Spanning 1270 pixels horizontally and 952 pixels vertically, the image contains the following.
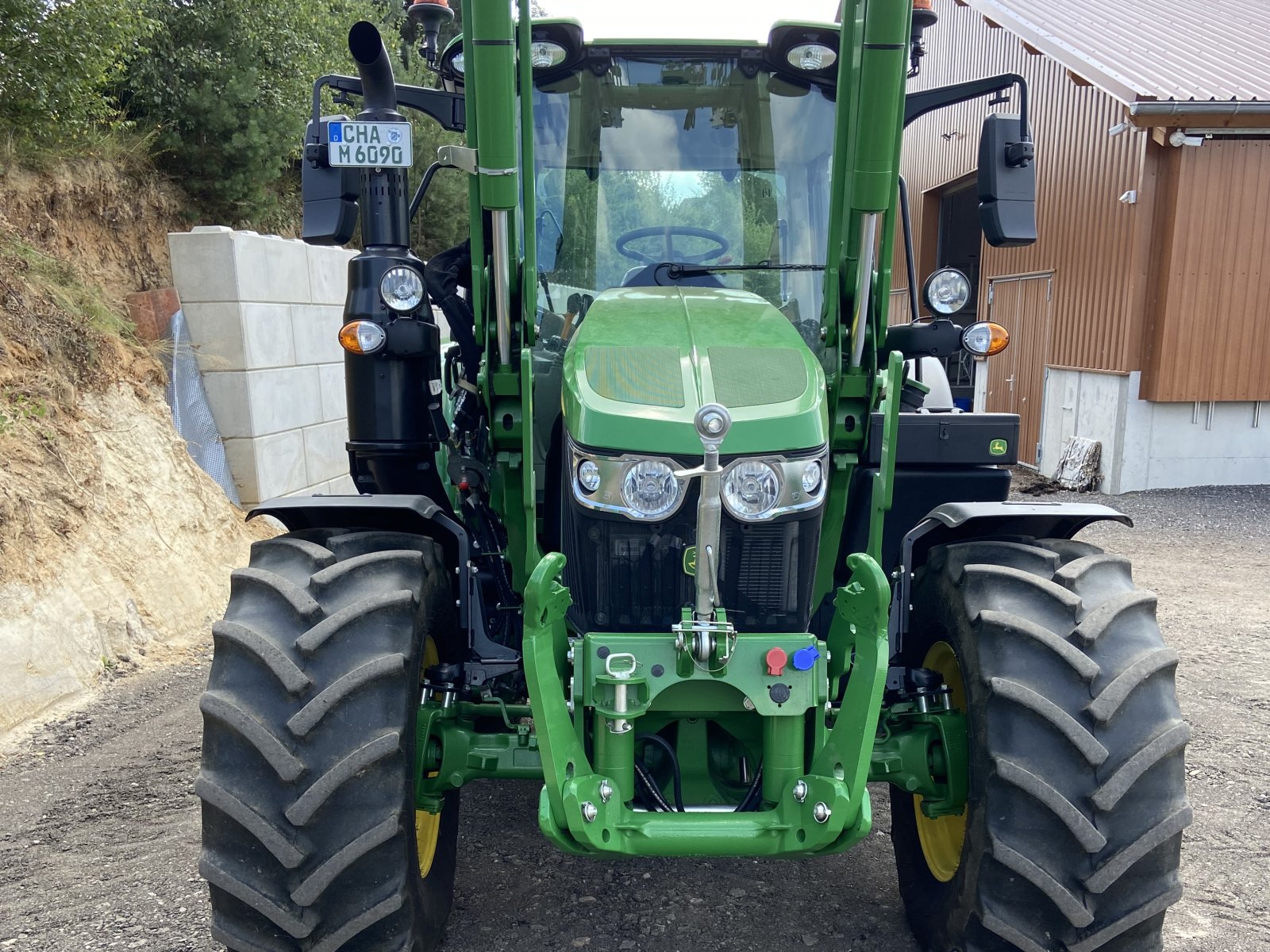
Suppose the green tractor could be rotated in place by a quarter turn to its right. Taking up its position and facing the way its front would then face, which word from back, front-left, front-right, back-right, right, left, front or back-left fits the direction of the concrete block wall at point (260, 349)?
front-right

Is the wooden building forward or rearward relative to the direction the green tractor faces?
rearward

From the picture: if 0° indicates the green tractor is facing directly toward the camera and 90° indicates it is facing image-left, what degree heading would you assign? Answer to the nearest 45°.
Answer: approximately 0°

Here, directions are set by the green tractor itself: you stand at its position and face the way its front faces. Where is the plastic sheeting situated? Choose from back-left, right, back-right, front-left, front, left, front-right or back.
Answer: back-right
